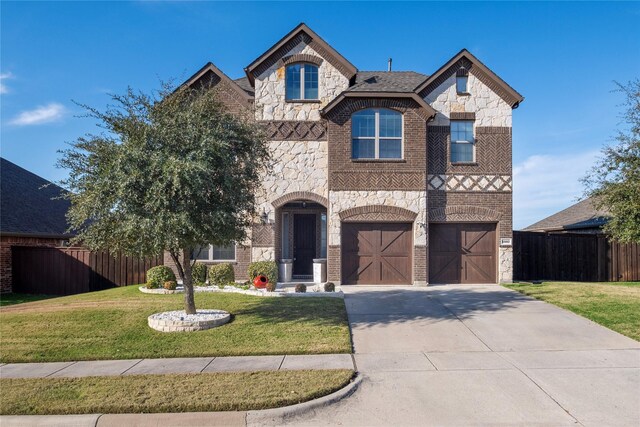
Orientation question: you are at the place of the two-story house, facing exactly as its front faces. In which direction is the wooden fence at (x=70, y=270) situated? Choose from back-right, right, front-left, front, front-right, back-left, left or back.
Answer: right

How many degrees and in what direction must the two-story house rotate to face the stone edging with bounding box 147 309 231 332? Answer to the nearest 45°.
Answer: approximately 45° to its right

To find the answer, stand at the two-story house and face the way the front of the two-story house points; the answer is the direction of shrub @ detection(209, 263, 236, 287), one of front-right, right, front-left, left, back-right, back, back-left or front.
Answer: right

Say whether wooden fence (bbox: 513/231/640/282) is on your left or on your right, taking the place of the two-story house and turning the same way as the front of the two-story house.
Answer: on your left

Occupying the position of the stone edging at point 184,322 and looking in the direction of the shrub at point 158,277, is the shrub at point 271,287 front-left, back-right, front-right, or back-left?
front-right

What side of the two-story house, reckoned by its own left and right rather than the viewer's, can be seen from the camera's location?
front

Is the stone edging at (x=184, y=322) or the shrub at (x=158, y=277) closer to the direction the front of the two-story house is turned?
the stone edging

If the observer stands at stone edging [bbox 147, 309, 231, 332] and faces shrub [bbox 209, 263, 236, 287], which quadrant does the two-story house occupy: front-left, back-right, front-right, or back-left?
front-right

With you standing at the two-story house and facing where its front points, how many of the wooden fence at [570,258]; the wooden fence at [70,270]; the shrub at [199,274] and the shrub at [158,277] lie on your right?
3

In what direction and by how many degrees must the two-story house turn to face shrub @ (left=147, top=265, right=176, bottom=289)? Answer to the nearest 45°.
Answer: approximately 90° to its right

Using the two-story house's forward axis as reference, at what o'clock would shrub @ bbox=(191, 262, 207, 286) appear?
The shrub is roughly at 3 o'clock from the two-story house.

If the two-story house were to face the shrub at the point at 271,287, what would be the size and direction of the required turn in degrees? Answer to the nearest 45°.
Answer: approximately 45° to its right
